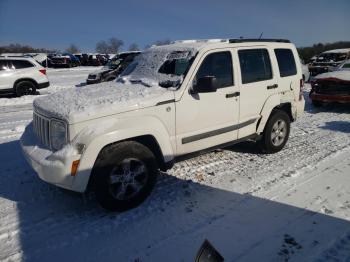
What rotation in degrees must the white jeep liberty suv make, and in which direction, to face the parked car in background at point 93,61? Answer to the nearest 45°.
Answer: approximately 135° to its right

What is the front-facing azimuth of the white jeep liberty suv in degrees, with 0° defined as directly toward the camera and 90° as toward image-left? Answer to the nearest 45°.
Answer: approximately 45°

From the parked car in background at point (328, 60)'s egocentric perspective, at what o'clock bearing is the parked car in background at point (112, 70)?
the parked car in background at point (112, 70) is roughly at 12 o'clock from the parked car in background at point (328, 60).

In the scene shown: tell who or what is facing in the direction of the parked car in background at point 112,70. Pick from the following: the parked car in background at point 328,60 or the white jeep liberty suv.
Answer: the parked car in background at point 328,60

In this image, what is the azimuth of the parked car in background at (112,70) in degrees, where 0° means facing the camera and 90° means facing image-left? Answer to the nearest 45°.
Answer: approximately 45°

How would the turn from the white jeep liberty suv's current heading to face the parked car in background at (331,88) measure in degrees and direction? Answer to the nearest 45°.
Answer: approximately 180°

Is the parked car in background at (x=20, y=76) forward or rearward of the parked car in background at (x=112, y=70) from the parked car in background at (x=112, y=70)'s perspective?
forward

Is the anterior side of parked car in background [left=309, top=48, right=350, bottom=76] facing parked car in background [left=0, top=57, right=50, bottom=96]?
yes

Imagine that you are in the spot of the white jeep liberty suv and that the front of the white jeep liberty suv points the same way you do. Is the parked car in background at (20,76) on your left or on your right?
on your right

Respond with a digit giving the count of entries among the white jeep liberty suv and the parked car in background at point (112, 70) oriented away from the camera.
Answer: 0

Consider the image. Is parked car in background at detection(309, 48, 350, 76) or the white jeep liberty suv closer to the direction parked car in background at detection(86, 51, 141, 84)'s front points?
the white jeep liberty suv

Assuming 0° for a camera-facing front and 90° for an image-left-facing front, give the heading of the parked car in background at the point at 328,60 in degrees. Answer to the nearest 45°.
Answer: approximately 45°

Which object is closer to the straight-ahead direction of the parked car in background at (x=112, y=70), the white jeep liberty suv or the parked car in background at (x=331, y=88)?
the white jeep liberty suv

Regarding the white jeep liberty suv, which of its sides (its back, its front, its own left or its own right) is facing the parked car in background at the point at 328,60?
back
